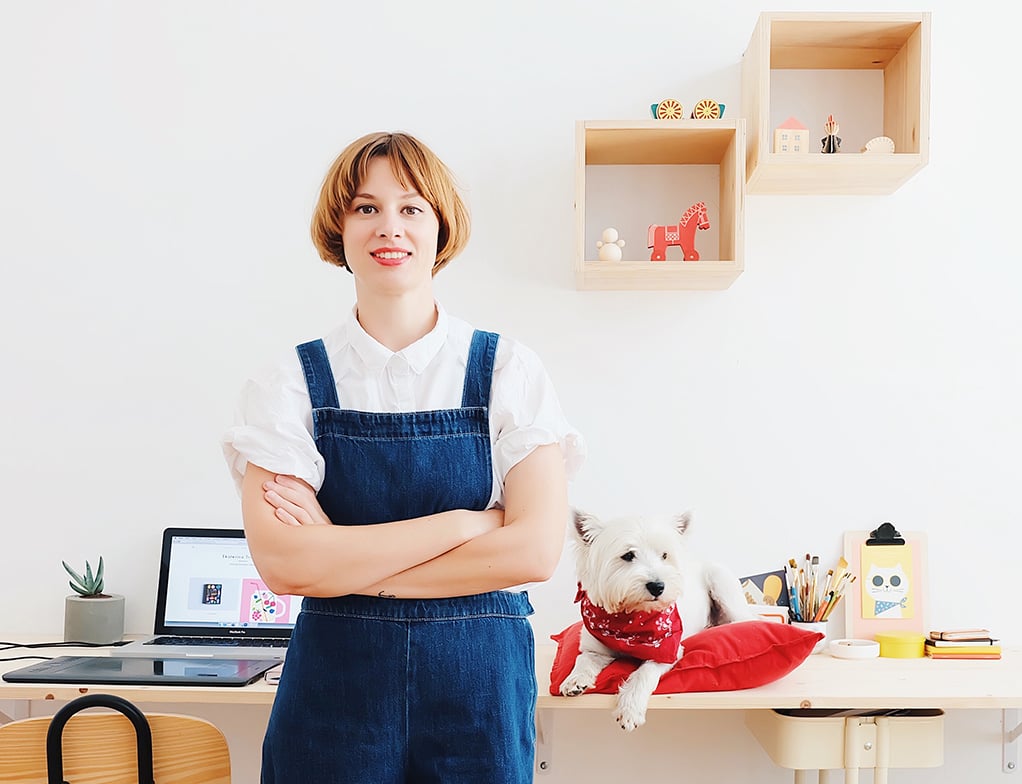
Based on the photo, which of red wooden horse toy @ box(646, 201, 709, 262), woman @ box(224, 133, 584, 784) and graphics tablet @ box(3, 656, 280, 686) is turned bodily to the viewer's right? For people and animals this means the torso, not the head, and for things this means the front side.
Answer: the red wooden horse toy

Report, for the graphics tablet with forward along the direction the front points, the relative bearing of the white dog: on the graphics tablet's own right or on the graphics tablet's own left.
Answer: on the graphics tablet's own left

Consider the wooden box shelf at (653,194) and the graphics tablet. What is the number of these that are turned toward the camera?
2

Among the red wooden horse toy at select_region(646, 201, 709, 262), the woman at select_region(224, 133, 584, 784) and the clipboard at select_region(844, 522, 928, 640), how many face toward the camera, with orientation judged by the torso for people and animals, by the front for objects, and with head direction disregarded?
2

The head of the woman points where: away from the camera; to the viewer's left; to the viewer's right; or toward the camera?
toward the camera

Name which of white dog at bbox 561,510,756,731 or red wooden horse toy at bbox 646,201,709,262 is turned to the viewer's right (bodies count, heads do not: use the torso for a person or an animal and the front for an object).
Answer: the red wooden horse toy

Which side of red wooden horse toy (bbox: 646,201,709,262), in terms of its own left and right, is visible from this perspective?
right

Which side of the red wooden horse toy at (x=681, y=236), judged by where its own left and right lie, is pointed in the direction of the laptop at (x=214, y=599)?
back

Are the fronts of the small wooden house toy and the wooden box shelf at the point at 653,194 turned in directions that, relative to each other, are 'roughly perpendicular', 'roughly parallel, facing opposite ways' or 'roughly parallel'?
roughly parallel

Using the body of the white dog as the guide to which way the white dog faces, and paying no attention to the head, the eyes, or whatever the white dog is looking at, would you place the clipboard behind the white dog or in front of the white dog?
behind

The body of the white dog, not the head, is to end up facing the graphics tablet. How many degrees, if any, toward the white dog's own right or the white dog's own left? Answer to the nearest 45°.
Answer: approximately 45° to the white dog's own right

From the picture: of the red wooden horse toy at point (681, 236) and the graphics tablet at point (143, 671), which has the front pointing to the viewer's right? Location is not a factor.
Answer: the red wooden horse toy

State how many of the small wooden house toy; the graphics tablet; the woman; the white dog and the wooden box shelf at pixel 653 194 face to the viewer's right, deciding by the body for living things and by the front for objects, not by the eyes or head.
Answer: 0

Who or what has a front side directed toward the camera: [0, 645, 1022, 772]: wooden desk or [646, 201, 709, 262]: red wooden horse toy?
the wooden desk

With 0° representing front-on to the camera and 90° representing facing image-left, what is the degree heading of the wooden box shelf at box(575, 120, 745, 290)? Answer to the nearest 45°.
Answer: approximately 0°

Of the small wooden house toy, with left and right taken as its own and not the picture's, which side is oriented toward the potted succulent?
right

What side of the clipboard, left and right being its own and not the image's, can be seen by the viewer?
front

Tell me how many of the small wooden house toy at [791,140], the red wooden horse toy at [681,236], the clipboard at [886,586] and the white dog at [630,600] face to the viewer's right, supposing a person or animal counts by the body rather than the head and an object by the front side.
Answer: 1
